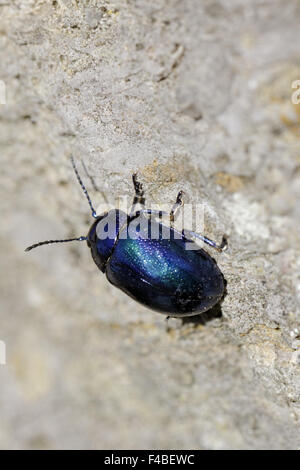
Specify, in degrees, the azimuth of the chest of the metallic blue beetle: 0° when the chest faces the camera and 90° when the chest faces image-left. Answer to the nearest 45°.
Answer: approximately 135°
